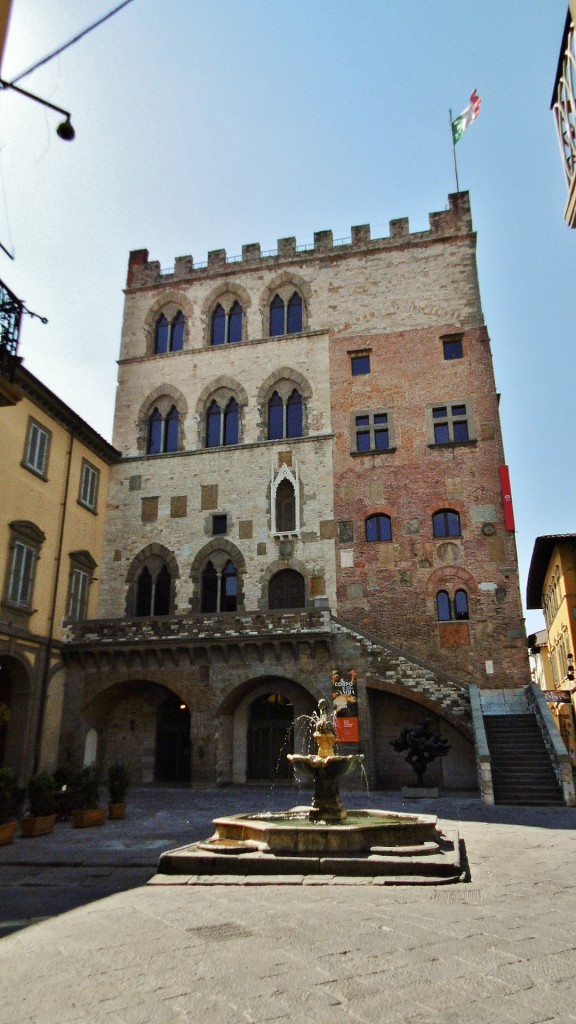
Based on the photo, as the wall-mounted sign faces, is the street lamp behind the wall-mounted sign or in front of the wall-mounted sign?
in front

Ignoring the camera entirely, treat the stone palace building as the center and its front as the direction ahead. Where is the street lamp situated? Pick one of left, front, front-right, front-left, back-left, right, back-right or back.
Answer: front

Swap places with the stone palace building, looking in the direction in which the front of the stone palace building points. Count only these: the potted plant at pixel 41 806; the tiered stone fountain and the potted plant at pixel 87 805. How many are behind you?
0

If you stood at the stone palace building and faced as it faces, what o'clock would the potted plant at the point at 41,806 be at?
The potted plant is roughly at 1 o'clock from the stone palace building.

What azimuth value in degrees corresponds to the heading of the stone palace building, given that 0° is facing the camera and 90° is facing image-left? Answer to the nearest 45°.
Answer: approximately 0°

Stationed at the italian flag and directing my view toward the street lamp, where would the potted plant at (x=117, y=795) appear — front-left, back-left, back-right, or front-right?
front-right

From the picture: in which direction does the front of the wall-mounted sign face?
toward the camera

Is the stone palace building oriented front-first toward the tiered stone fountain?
yes

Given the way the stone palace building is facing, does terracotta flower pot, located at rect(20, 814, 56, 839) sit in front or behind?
in front

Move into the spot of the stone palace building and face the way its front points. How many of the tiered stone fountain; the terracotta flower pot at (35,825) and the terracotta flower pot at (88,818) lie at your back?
0
